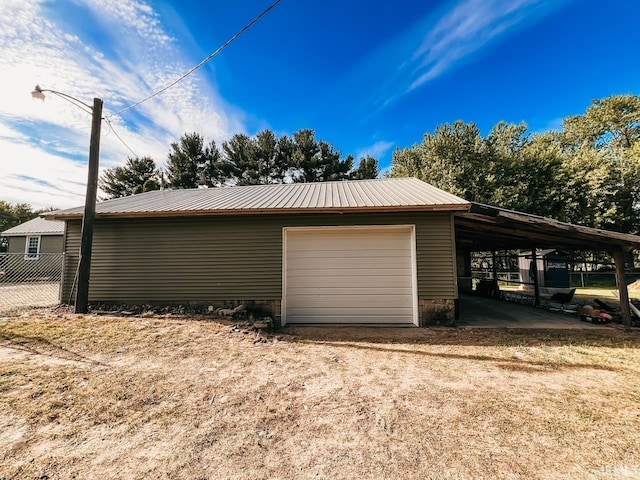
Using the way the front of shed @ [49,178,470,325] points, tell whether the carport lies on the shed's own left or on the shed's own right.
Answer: on the shed's own left

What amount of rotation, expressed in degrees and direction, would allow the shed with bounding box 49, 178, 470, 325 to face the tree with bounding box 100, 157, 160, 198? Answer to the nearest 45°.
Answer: approximately 135° to its right

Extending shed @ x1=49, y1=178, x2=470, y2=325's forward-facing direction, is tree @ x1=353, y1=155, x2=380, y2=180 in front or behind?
behind

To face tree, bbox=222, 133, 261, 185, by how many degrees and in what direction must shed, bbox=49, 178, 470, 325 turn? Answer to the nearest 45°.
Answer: approximately 180°

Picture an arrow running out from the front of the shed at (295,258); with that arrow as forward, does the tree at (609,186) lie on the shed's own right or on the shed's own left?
on the shed's own left

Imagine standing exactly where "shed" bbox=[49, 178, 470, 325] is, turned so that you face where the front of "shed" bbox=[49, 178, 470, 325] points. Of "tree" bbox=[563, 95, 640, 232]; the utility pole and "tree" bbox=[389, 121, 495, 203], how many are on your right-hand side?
1

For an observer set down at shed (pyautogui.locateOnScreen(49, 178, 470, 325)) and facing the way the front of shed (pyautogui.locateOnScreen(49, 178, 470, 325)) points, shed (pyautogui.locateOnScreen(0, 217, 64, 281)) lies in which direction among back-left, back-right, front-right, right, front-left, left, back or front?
back-right

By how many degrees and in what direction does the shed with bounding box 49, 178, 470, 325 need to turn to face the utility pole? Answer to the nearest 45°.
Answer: approximately 90° to its right

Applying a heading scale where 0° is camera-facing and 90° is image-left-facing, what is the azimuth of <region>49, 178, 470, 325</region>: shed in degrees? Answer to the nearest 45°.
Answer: approximately 0°

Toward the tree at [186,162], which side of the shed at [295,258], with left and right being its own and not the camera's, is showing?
back
